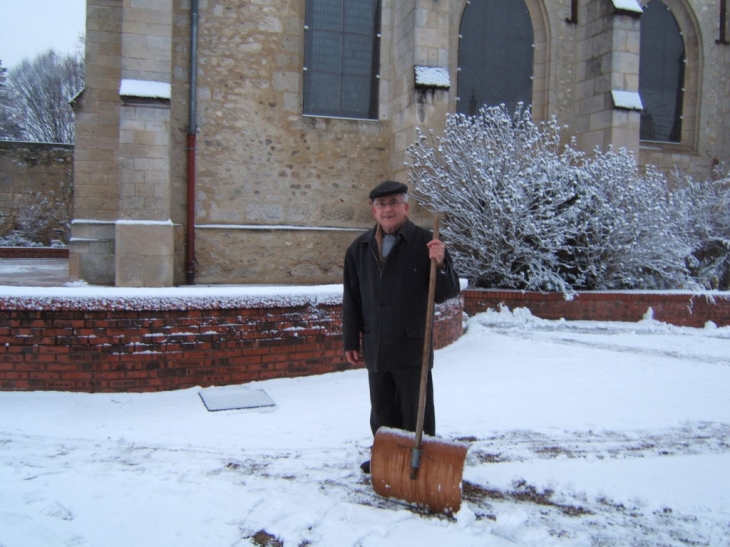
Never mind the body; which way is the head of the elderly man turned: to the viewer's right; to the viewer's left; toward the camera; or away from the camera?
toward the camera

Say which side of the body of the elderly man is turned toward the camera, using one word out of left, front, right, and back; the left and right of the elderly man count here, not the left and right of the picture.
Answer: front

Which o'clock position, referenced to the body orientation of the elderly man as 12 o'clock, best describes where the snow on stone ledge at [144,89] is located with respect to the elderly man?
The snow on stone ledge is roughly at 5 o'clock from the elderly man.

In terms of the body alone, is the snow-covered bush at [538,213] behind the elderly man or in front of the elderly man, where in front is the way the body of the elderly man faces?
behind

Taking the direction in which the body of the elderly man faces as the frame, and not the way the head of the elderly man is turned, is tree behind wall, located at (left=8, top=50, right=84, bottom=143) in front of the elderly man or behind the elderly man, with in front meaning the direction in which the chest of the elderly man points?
behind

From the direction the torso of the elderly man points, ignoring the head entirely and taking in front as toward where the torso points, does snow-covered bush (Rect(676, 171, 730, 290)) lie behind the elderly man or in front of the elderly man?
behind
